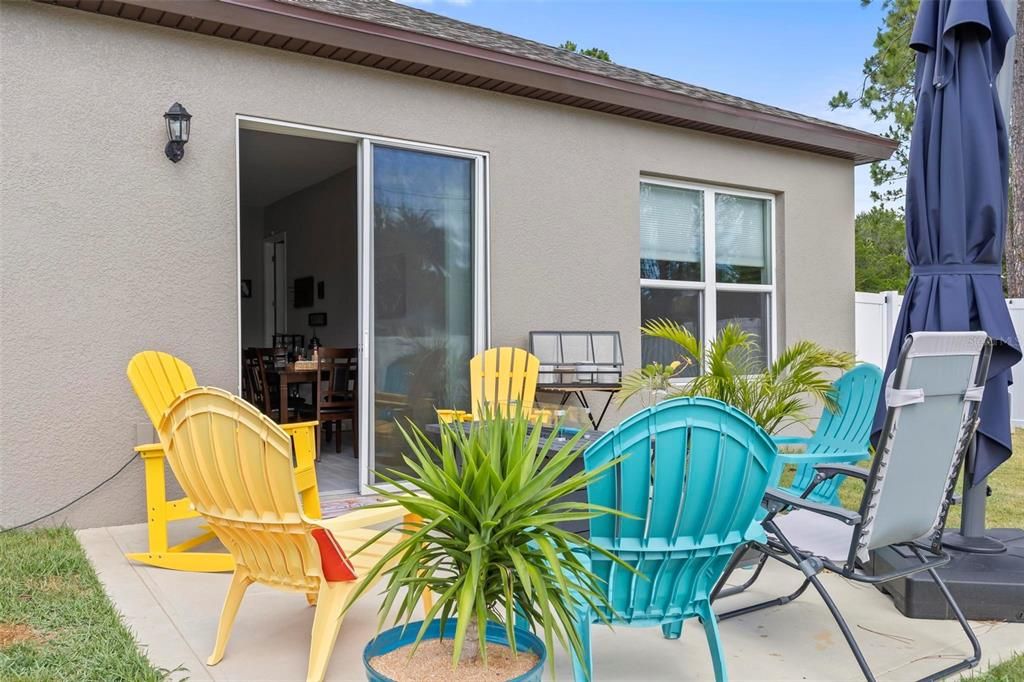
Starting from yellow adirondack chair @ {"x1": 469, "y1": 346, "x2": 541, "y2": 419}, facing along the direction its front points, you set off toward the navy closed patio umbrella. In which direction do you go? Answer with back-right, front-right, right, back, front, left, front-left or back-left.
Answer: front-left

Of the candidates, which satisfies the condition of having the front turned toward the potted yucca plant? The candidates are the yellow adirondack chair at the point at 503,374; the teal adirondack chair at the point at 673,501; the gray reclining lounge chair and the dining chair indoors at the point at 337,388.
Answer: the yellow adirondack chair

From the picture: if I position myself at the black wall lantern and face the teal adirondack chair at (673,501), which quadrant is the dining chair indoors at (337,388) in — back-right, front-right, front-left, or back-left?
back-left

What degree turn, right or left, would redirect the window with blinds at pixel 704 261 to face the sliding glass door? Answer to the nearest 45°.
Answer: approximately 90° to its right

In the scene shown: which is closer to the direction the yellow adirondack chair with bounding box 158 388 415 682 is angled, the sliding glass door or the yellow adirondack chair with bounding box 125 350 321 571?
the sliding glass door

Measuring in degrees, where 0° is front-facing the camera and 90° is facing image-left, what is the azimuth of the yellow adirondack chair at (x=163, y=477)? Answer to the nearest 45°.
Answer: approximately 315°

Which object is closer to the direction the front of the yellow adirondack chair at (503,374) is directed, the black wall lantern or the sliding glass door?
the black wall lantern

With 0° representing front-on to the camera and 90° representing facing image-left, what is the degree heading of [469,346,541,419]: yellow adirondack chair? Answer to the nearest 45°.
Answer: approximately 0°

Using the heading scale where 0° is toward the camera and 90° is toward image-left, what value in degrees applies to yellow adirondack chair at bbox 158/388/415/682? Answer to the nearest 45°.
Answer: approximately 225°

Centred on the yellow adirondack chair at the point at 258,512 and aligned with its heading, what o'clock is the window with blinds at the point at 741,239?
The window with blinds is roughly at 12 o'clock from the yellow adirondack chair.
